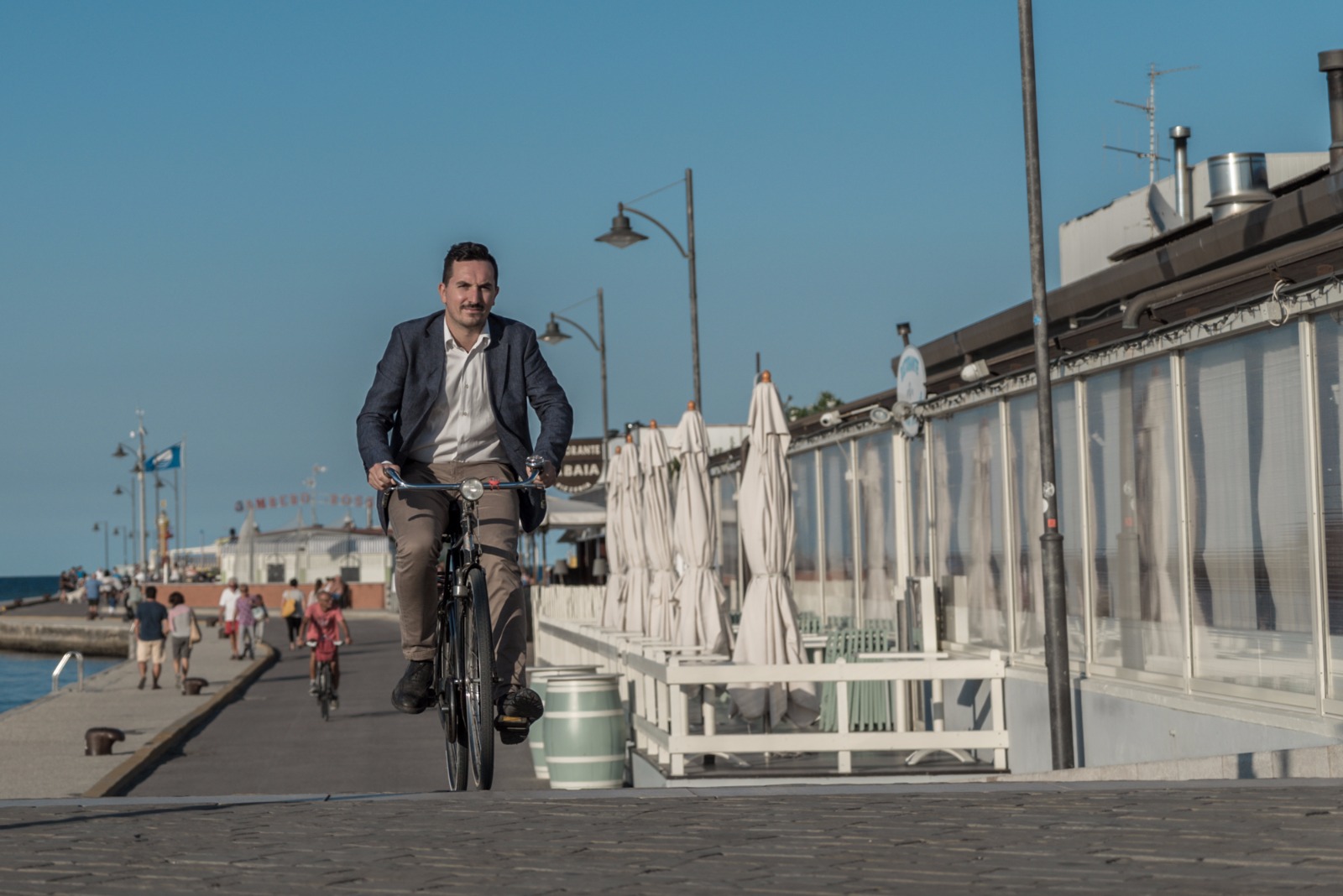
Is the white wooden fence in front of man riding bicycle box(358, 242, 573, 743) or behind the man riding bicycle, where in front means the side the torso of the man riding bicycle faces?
behind

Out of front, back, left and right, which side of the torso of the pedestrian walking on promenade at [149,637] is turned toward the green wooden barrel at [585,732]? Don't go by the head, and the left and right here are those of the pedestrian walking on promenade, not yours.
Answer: back

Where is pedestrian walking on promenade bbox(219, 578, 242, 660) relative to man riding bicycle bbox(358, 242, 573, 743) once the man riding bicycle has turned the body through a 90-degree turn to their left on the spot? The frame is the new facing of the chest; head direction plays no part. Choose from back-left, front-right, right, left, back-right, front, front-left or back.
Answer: left

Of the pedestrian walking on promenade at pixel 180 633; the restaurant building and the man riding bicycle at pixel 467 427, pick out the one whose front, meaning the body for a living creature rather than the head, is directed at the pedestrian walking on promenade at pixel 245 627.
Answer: the pedestrian walking on promenade at pixel 180 633

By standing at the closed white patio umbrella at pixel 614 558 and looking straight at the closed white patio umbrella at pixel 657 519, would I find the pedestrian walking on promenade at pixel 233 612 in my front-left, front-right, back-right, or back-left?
back-right

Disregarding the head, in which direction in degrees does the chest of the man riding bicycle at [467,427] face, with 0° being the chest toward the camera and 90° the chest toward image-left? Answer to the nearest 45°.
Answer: approximately 0°

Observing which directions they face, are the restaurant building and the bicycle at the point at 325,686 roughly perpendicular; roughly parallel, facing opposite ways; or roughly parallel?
roughly perpendicular

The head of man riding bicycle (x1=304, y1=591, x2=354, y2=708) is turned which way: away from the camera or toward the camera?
toward the camera

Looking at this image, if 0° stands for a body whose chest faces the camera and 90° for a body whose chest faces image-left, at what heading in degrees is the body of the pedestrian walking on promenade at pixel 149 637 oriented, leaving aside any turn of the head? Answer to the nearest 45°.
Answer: approximately 180°

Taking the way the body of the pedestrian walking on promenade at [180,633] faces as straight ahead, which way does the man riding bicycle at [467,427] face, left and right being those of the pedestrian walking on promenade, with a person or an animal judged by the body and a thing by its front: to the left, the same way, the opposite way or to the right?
the opposite way

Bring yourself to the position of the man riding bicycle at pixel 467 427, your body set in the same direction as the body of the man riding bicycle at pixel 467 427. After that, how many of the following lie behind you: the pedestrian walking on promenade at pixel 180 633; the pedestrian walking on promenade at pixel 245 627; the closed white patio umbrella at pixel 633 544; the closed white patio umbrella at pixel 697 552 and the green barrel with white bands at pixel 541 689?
5

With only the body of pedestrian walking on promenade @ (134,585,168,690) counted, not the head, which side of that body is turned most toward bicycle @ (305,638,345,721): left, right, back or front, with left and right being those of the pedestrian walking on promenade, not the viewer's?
back

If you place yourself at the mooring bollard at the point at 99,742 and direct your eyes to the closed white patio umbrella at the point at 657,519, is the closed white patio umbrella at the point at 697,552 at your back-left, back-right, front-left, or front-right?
front-right

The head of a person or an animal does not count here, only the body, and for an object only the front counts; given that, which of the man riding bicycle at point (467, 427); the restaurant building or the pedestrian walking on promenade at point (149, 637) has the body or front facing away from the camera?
the pedestrian walking on promenade
